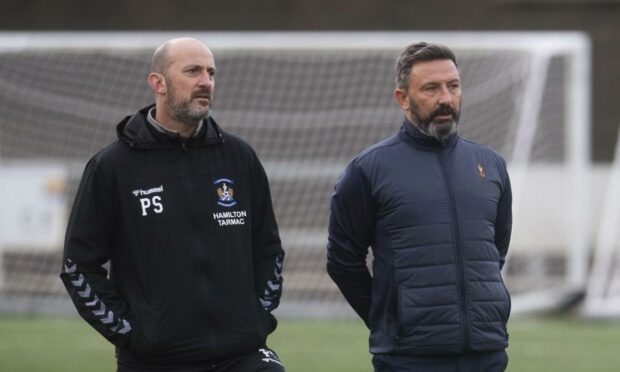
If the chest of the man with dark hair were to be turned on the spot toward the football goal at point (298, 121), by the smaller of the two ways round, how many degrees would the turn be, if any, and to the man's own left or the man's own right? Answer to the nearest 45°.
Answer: approximately 135° to the man's own left

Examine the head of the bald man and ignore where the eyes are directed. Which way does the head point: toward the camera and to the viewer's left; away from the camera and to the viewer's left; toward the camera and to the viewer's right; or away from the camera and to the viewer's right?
toward the camera and to the viewer's right

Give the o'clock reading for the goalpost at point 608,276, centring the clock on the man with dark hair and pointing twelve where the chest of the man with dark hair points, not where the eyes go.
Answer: The goalpost is roughly at 8 o'clock from the man with dark hair.
